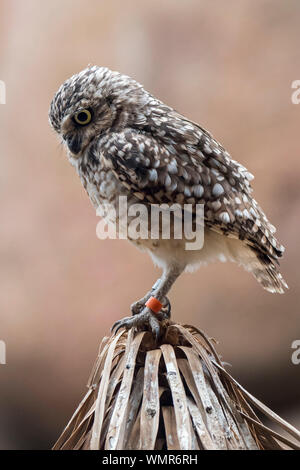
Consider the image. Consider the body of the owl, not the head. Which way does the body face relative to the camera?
to the viewer's left
